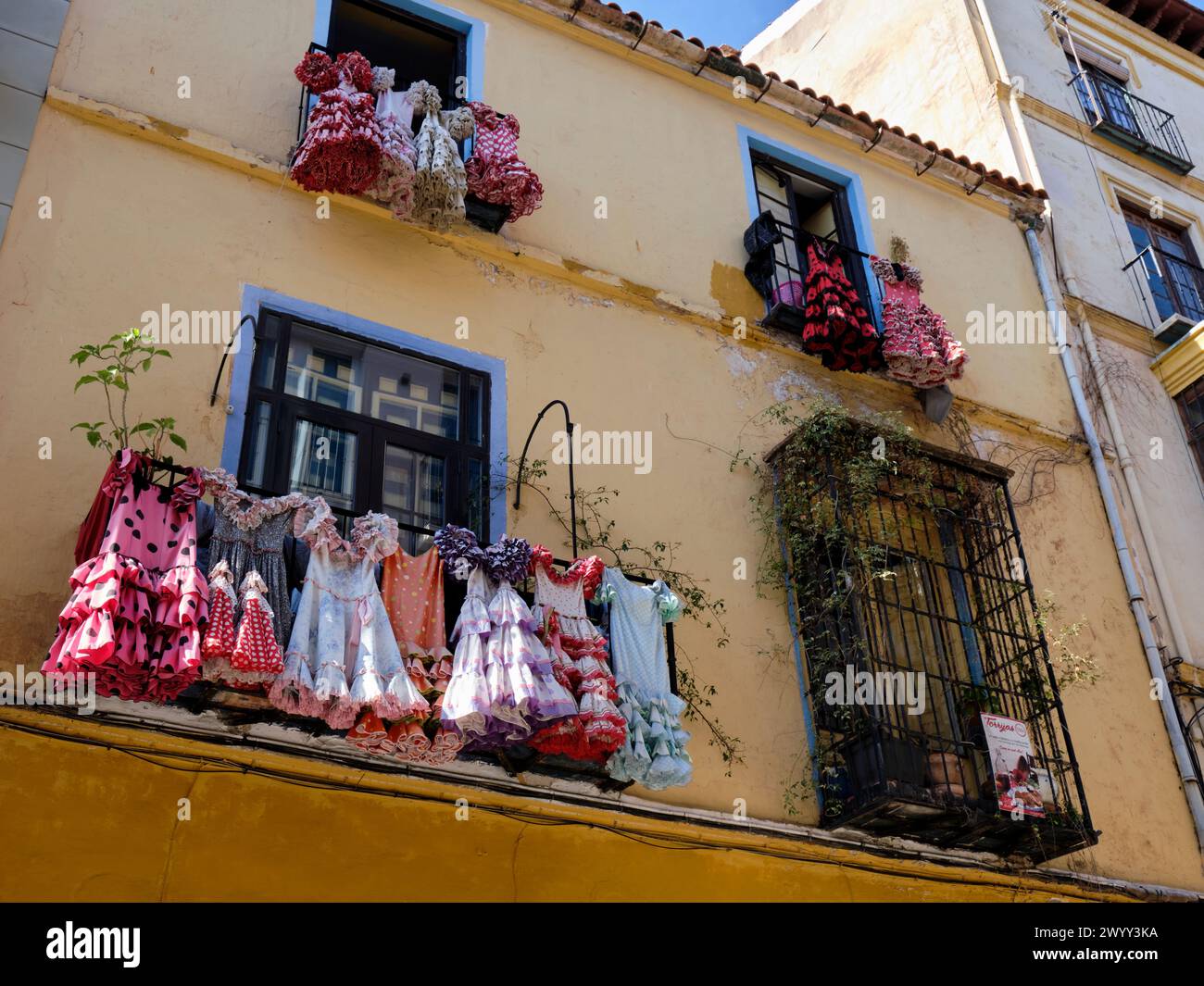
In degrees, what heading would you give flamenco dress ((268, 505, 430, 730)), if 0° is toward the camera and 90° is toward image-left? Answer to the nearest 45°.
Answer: approximately 0°

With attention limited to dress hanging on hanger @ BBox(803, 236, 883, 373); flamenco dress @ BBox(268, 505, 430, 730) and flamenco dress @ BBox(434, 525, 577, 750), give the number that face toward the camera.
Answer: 3

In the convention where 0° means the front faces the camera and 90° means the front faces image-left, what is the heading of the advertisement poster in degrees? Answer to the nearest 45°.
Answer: approximately 315°

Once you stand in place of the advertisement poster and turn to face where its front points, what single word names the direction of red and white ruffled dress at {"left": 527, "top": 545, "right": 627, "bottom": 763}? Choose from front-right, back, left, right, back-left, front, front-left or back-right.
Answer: right

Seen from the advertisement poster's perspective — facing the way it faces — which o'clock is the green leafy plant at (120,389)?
The green leafy plant is roughly at 3 o'clock from the advertisement poster.

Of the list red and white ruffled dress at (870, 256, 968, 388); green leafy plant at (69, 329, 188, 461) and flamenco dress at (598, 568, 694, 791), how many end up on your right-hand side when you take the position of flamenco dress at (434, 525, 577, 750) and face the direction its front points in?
1
